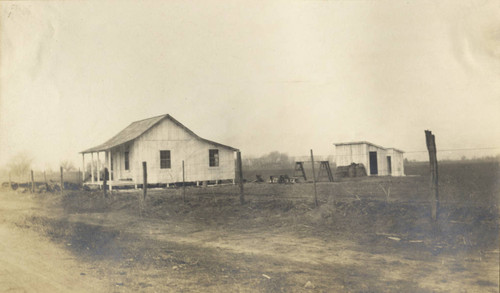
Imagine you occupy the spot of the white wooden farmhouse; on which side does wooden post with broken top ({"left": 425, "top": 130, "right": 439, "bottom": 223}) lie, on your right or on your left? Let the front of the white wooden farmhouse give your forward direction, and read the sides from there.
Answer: on your left

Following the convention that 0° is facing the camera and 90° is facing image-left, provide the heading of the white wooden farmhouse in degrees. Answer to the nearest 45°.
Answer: approximately 45°
